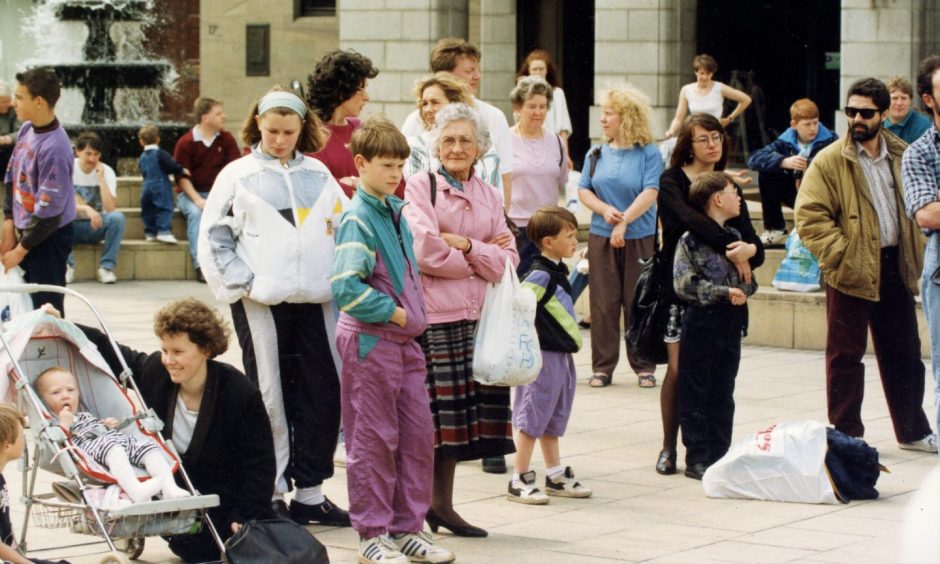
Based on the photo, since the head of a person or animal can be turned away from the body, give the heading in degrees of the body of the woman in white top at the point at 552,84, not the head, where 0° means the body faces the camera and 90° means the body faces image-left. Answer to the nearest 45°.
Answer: approximately 0°

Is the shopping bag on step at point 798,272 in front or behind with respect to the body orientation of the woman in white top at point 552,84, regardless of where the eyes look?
in front

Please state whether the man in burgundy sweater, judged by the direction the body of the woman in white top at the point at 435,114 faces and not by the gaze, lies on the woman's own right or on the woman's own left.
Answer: on the woman's own right

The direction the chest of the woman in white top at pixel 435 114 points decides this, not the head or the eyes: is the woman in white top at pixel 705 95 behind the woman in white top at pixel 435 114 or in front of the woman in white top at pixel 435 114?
behind

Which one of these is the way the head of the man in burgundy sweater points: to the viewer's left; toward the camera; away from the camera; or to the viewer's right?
to the viewer's right

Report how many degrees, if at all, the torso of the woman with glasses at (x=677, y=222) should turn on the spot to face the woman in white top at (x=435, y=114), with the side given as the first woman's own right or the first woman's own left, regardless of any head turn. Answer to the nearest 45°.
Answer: approximately 90° to the first woman's own right

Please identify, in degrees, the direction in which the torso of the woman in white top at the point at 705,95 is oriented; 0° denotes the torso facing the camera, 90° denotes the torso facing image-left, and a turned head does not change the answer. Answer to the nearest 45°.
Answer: approximately 0°

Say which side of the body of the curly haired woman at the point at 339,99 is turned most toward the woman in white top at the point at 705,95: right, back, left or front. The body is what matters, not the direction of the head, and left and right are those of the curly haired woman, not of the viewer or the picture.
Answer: left

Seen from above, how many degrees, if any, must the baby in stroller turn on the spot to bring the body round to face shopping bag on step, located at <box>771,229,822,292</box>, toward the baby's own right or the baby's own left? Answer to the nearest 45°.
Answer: approximately 90° to the baby's own left

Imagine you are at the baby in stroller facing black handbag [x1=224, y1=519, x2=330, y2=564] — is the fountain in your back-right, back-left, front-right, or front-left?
back-left

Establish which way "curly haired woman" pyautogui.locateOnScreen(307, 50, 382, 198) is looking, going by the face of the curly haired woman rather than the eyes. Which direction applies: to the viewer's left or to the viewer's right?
to the viewer's right

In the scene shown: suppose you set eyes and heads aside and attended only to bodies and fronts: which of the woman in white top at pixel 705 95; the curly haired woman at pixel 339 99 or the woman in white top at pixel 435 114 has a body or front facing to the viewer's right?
the curly haired woman
